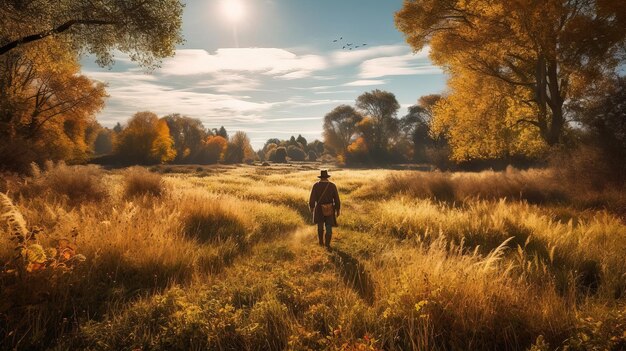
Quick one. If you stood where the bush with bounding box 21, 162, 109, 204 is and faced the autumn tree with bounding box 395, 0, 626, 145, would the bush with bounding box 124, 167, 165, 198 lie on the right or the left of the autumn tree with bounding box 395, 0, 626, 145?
left

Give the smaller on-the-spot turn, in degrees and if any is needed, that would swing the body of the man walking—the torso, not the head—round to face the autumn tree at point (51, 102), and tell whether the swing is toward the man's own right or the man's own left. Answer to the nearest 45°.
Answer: approximately 45° to the man's own left

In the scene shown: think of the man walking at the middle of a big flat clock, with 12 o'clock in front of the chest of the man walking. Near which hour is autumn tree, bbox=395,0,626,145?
The autumn tree is roughly at 2 o'clock from the man walking.

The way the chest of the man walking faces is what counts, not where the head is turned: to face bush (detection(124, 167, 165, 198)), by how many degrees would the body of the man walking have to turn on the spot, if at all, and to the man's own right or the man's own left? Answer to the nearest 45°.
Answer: approximately 45° to the man's own left

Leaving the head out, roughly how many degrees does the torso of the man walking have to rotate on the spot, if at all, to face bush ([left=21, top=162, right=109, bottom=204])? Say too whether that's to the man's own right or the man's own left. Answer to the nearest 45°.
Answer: approximately 90° to the man's own left

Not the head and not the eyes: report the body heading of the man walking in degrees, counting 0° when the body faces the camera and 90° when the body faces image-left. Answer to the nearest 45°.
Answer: approximately 180°
